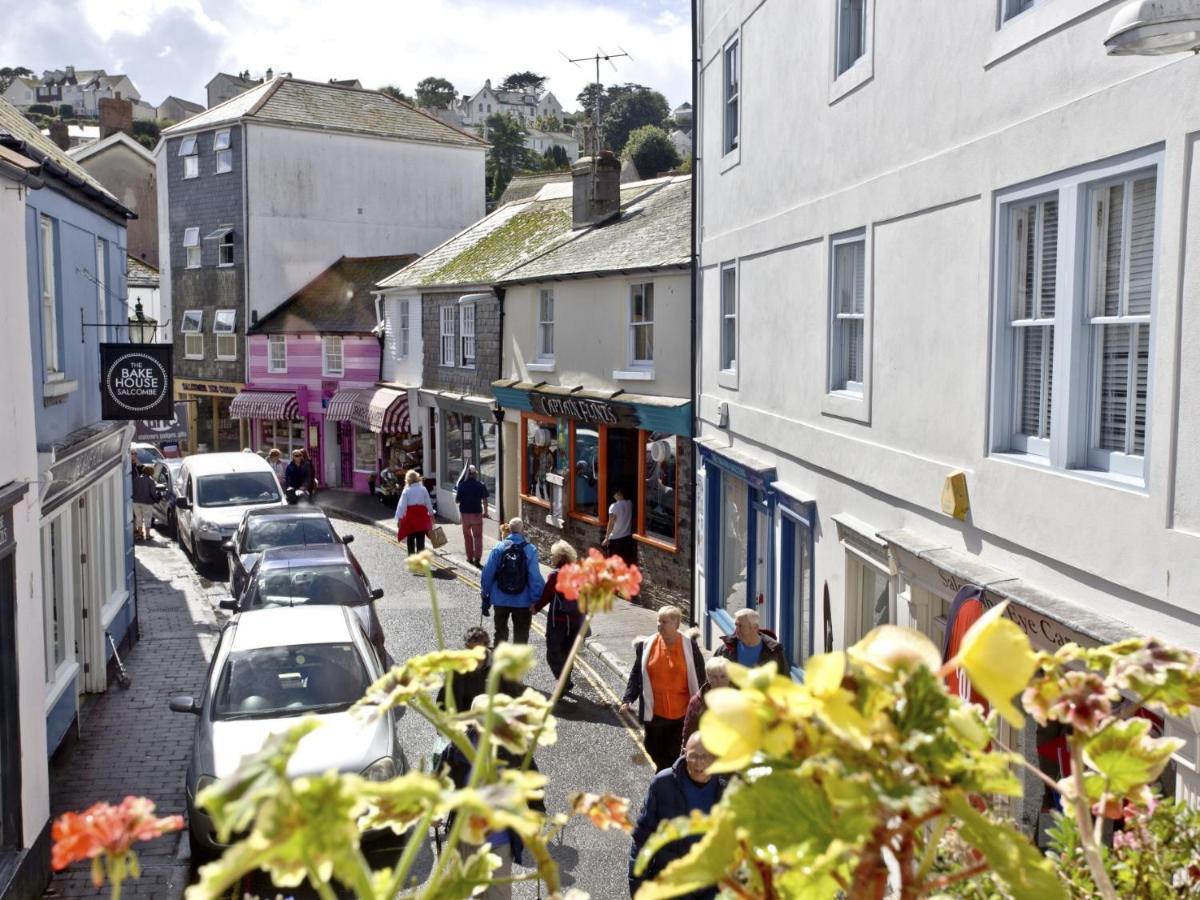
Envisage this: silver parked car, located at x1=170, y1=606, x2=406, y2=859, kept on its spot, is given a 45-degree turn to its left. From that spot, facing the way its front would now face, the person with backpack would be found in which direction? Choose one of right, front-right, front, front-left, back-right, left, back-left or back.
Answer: left

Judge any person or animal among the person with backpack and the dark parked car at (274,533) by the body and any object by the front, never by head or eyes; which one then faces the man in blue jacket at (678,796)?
the dark parked car

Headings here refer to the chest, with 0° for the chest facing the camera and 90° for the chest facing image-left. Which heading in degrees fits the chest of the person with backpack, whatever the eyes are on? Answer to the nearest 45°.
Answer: approximately 180°

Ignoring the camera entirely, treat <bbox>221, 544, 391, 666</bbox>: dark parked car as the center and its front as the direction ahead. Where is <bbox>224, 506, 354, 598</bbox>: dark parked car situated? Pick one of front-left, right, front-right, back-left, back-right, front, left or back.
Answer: back

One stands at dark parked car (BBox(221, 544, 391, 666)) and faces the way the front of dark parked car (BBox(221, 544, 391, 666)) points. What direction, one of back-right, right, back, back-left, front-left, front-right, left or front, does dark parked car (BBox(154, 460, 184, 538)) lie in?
back

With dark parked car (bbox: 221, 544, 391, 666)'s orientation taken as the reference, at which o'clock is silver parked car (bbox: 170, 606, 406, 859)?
The silver parked car is roughly at 12 o'clock from the dark parked car.

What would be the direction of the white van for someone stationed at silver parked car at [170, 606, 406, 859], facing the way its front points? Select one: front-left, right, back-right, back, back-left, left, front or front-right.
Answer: back

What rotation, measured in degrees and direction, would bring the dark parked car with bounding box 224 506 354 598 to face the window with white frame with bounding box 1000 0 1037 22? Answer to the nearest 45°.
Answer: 0° — it already faces it
